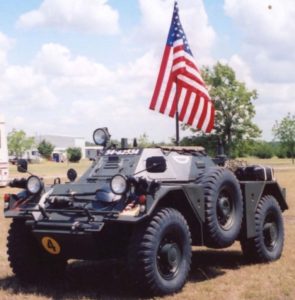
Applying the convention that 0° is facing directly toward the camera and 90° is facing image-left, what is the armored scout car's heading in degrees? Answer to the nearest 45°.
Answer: approximately 45°

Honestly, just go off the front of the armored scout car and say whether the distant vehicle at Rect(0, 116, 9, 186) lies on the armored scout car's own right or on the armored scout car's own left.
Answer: on the armored scout car's own right
